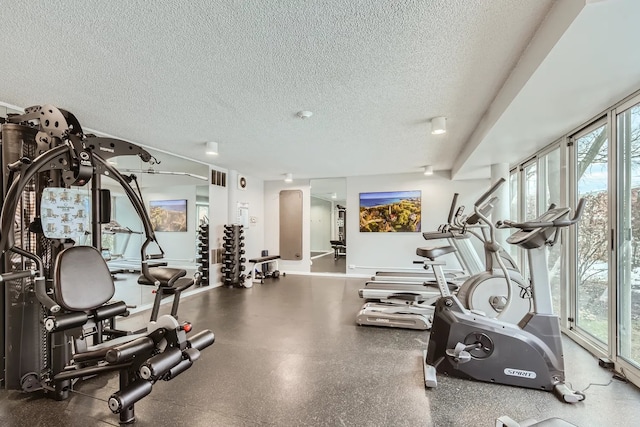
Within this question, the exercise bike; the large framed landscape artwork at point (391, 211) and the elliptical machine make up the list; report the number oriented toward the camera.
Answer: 1

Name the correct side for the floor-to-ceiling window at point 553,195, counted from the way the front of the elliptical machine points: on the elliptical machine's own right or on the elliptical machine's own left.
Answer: on the elliptical machine's own left

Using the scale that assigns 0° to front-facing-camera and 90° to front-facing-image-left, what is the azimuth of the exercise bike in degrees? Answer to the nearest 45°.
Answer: approximately 270°

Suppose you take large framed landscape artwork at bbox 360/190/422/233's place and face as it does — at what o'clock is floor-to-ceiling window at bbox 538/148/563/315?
The floor-to-ceiling window is roughly at 11 o'clock from the large framed landscape artwork.

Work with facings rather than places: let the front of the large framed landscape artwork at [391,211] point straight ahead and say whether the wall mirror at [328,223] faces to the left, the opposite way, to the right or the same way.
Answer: the same way

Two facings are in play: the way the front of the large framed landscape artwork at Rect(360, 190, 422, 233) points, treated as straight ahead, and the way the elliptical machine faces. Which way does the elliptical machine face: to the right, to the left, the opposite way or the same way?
to the left

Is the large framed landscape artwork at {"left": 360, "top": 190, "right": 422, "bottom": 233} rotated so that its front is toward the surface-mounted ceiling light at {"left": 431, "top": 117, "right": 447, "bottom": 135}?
yes

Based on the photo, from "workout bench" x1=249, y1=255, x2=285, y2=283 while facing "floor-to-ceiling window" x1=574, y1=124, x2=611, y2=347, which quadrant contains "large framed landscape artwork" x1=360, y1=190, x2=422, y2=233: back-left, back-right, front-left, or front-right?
front-left

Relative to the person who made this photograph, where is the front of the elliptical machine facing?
facing to the right of the viewer

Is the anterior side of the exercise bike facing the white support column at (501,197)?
no

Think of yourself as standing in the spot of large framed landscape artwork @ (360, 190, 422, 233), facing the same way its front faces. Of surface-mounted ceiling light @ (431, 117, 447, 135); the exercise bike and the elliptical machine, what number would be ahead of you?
3

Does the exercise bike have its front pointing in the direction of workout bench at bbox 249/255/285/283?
no

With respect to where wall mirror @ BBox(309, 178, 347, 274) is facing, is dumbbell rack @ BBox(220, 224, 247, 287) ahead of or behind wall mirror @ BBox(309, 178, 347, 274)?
ahead

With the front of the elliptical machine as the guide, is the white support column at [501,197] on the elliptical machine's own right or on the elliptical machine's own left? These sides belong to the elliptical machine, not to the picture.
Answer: on the elliptical machine's own left

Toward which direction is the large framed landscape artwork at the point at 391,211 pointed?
toward the camera

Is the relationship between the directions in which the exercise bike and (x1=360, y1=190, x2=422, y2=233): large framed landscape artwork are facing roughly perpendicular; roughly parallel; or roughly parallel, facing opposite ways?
roughly perpendicular

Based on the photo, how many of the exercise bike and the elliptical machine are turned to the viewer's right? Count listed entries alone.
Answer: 2

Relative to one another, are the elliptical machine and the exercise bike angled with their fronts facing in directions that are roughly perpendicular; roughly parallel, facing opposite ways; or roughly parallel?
roughly parallel

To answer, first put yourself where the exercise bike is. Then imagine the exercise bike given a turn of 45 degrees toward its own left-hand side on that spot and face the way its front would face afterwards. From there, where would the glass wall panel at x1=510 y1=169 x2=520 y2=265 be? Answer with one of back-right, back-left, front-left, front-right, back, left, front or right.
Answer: front-left
